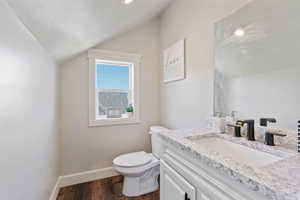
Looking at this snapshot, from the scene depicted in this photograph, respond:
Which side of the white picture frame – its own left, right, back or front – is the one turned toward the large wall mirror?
left

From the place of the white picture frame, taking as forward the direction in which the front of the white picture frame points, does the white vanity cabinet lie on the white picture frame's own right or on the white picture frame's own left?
on the white picture frame's own left

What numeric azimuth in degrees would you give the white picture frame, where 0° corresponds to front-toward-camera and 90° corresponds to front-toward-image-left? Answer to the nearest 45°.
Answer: approximately 45°
